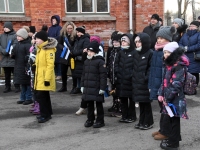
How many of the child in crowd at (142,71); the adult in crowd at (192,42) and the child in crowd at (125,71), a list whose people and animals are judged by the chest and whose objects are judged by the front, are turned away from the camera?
0

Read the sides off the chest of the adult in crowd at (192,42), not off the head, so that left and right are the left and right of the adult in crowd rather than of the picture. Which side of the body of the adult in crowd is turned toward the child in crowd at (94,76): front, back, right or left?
front

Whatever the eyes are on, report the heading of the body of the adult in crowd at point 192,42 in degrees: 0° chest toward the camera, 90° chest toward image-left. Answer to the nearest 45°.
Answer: approximately 45°

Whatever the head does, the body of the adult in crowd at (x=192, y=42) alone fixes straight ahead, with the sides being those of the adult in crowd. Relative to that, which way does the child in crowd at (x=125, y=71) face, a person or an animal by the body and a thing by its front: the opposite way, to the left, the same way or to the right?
the same way

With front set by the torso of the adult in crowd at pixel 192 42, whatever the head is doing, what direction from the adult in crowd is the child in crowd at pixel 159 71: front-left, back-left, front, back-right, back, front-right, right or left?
front-left

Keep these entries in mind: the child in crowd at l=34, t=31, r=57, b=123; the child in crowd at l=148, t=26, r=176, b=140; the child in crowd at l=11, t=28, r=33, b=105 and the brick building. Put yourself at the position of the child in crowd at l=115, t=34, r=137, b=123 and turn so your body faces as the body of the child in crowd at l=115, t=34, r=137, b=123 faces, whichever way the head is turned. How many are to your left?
1

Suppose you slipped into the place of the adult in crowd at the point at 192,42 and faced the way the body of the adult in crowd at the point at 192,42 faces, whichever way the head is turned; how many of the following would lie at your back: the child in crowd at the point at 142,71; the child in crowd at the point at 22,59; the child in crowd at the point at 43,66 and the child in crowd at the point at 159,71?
0

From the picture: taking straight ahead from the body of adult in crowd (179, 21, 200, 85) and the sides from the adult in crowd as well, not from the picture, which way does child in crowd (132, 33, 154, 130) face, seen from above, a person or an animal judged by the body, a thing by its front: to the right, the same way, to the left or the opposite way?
the same way

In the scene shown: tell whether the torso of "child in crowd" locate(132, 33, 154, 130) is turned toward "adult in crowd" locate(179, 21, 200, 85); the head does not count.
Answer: no

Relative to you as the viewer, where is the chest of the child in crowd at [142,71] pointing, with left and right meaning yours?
facing the viewer and to the left of the viewer

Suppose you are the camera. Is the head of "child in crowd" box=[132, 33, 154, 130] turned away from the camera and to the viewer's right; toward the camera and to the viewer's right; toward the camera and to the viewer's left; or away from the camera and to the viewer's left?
toward the camera and to the viewer's left

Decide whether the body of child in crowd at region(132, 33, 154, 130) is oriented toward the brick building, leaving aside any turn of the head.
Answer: no

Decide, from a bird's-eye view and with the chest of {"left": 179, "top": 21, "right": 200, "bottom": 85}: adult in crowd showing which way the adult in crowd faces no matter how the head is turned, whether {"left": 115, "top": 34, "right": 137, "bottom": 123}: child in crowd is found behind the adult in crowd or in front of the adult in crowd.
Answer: in front

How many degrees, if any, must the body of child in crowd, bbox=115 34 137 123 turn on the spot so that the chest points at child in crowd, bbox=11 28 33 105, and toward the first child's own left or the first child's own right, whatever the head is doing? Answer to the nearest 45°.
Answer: approximately 90° to the first child's own right

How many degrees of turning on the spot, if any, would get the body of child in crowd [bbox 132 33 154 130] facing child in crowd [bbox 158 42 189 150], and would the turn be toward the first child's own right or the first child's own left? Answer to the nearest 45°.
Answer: approximately 90° to the first child's own left

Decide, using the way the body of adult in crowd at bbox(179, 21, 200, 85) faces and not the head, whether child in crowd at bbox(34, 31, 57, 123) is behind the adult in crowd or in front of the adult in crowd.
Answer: in front
